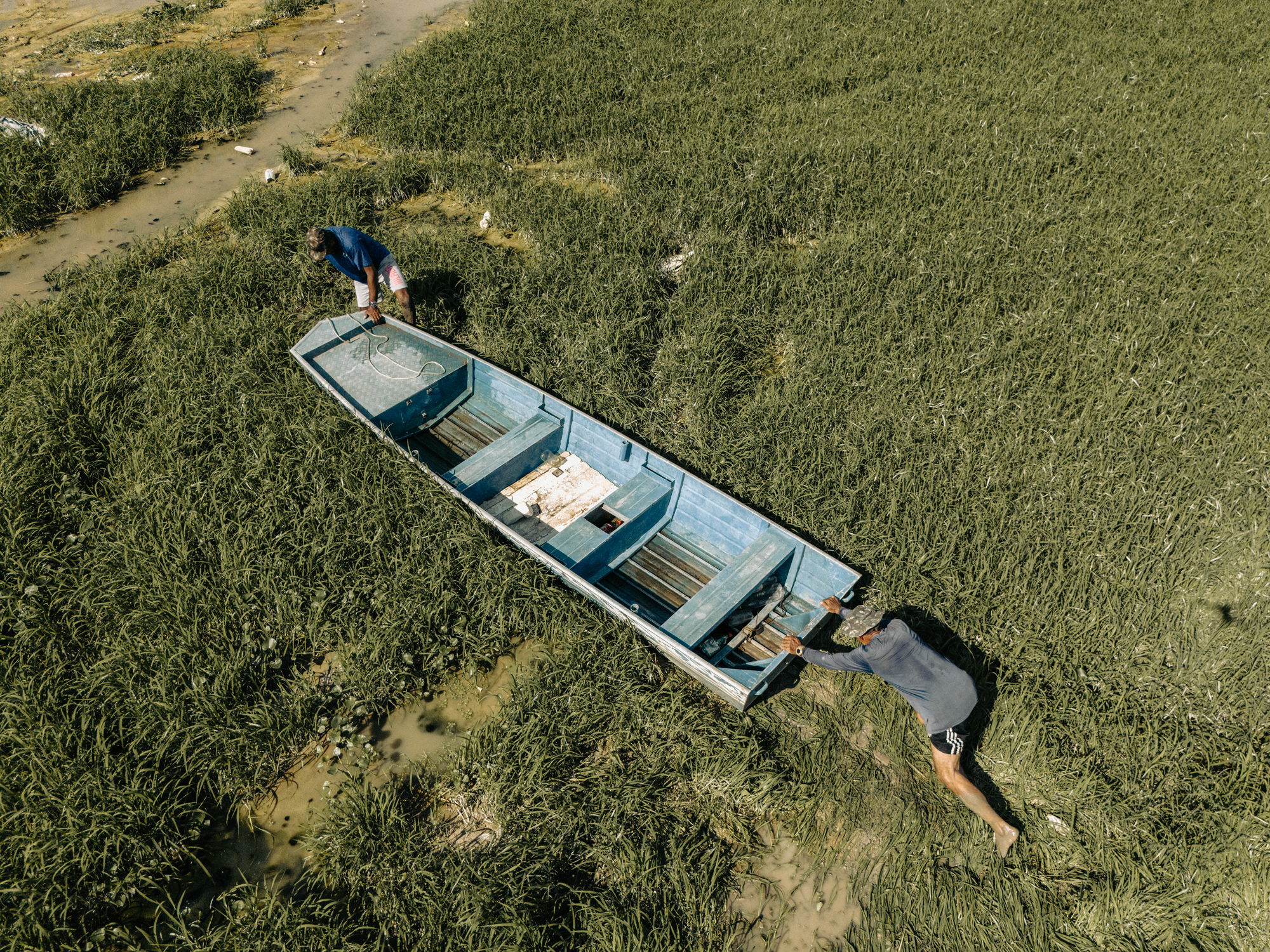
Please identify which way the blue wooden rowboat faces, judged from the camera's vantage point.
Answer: facing away from the viewer and to the left of the viewer

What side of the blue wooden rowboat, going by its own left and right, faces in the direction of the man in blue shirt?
front

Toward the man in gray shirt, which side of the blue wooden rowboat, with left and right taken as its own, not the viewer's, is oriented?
back

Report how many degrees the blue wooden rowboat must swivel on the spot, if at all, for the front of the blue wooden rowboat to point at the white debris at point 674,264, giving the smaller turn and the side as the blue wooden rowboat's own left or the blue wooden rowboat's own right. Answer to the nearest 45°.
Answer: approximately 45° to the blue wooden rowboat's own right

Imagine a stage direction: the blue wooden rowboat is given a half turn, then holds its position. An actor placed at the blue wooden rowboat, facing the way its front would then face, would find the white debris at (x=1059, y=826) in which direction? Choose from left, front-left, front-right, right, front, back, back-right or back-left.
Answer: front

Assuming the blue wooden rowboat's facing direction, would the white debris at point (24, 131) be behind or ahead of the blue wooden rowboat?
ahead
